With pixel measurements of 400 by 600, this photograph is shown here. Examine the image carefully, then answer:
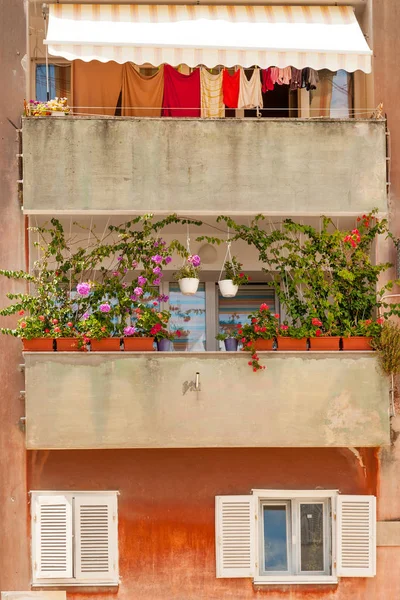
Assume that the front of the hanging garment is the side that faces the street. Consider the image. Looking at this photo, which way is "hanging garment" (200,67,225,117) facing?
toward the camera

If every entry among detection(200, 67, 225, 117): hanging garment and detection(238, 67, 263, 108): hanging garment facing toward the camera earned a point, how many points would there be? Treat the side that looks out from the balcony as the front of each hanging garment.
2

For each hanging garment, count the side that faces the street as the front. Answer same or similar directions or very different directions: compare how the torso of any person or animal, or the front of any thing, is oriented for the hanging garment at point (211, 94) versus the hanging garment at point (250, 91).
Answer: same or similar directions

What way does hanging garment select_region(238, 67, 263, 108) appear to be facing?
toward the camera

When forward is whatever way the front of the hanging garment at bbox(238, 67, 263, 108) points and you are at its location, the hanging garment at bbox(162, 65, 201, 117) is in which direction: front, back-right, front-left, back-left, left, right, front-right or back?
right

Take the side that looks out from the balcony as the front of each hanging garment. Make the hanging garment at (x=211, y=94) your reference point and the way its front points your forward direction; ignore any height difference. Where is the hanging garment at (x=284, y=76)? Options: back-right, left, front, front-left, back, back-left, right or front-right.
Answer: left

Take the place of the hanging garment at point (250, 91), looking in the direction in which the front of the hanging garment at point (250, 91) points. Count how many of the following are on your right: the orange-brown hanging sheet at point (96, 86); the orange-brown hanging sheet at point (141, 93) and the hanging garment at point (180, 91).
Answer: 3
